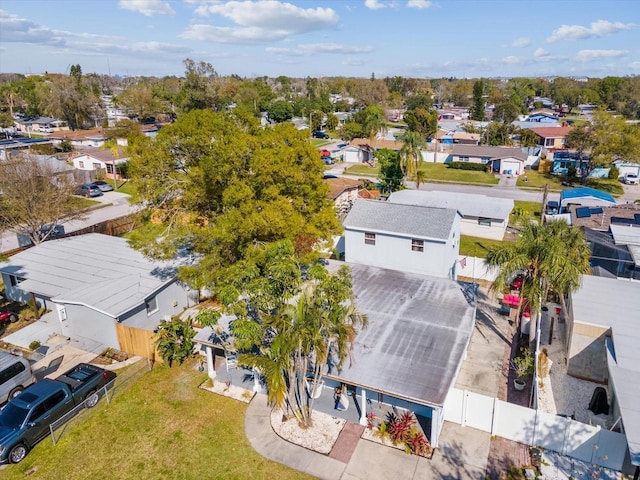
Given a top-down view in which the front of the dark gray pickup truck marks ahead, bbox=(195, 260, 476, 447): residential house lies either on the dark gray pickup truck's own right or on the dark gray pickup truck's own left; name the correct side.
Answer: on the dark gray pickup truck's own left

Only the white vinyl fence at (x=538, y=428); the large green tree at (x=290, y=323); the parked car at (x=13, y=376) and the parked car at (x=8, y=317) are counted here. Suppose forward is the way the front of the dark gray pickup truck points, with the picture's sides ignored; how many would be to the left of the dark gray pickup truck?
2

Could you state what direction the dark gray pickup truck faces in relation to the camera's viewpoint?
facing the viewer and to the left of the viewer

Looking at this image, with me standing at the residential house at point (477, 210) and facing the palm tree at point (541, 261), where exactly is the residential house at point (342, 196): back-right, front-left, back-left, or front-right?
back-right

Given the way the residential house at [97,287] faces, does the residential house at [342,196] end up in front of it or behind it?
behind

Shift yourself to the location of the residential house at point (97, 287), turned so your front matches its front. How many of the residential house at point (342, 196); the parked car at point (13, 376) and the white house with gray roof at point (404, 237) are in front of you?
1

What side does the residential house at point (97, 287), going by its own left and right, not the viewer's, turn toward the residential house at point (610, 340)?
left

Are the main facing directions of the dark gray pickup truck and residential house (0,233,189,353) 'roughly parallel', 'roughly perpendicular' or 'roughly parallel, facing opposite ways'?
roughly parallel

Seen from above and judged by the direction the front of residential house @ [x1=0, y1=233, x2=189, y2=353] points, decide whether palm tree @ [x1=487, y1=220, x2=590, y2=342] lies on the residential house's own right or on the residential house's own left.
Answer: on the residential house's own left

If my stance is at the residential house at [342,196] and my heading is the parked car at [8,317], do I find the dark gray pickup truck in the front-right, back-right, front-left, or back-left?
front-left

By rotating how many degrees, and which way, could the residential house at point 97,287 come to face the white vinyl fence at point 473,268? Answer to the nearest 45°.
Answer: approximately 135° to its left

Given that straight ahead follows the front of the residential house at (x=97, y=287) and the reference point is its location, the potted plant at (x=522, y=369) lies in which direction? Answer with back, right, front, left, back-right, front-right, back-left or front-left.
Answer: left

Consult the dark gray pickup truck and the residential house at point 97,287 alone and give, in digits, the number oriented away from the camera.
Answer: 0

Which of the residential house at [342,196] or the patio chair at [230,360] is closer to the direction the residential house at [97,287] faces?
the patio chair

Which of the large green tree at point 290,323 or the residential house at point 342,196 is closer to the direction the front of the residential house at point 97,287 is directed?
the large green tree
